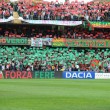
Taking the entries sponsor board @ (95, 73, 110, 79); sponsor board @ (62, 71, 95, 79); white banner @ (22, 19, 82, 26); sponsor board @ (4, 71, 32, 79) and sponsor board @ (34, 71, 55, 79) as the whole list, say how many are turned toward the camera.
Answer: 5

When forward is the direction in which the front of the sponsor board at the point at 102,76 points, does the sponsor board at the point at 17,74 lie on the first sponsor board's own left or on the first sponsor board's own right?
on the first sponsor board's own right

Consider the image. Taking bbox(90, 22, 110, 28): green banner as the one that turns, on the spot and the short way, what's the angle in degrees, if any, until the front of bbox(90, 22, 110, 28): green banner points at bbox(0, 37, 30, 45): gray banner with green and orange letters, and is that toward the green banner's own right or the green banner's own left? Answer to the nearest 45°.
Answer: approximately 90° to the green banner's own right

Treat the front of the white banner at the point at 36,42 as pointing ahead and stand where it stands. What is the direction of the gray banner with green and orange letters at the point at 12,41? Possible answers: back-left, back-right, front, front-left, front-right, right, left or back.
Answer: right

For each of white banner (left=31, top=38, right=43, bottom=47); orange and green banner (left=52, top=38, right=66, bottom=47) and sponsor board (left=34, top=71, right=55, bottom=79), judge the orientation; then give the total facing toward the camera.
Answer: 3

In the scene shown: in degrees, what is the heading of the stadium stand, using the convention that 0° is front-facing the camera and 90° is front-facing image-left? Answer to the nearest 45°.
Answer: approximately 0°

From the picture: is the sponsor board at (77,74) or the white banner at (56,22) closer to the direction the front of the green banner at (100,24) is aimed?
the sponsor board

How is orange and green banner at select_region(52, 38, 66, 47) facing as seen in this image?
toward the camera

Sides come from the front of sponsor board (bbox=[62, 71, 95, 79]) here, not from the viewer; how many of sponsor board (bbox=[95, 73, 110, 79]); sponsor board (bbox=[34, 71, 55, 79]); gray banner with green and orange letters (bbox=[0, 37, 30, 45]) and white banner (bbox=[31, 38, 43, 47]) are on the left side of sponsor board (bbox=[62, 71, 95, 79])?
1

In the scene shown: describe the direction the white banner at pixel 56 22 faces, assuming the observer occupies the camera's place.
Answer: facing the viewer

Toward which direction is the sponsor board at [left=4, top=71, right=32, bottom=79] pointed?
toward the camera

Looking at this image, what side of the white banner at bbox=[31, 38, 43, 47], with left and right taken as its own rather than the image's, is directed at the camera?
front

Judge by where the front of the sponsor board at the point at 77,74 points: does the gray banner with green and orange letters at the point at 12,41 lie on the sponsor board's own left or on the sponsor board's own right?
on the sponsor board's own right

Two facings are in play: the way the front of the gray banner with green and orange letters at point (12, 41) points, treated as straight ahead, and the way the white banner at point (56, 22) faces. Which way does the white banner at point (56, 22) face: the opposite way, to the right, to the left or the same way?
the same way

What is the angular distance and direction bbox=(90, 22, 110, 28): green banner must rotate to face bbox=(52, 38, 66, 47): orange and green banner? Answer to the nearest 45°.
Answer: approximately 90° to its right

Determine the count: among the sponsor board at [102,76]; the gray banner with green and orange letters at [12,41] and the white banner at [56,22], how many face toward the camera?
3
